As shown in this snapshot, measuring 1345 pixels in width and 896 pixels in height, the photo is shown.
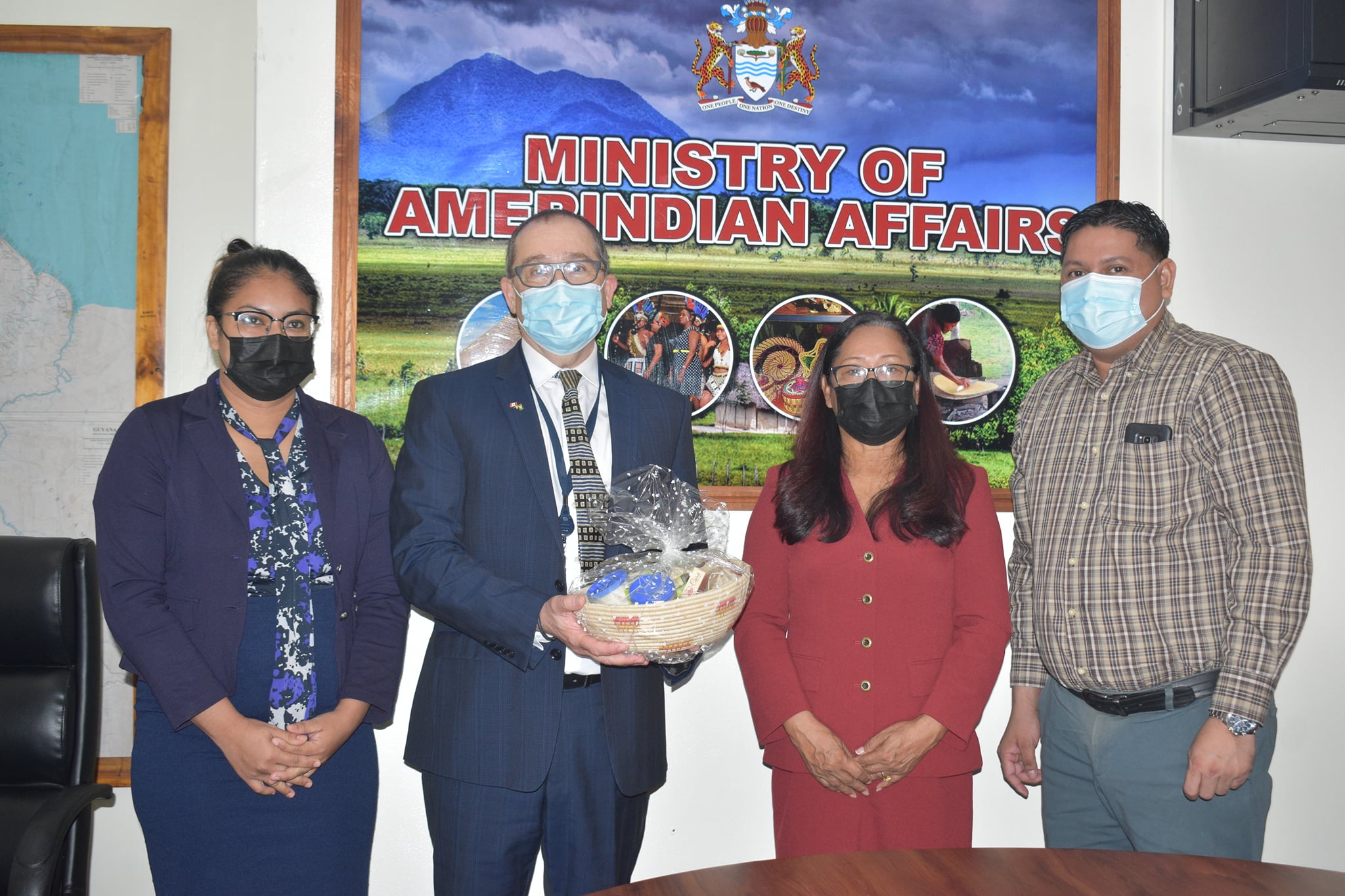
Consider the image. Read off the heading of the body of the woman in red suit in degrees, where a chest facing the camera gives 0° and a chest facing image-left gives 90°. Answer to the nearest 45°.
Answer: approximately 0°

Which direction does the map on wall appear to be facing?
toward the camera

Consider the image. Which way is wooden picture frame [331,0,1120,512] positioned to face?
toward the camera

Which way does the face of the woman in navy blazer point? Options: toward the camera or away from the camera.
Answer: toward the camera

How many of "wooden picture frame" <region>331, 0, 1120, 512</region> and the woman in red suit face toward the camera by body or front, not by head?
2

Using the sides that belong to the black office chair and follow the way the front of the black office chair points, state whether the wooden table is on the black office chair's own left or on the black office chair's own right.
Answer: on the black office chair's own left

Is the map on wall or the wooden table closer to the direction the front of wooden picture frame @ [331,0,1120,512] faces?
the wooden table

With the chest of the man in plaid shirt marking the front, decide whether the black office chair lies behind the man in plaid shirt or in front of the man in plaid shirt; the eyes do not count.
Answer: in front

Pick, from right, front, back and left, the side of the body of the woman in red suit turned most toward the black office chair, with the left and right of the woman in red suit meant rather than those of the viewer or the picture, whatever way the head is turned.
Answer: right

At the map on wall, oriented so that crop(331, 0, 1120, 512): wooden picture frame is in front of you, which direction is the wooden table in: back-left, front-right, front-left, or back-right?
front-right

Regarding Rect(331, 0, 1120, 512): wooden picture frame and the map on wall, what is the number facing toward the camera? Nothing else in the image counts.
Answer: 2

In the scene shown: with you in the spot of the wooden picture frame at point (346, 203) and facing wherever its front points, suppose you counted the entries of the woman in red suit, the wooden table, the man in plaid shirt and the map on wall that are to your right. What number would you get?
1
